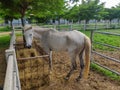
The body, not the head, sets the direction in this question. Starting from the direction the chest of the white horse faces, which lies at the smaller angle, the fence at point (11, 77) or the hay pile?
the hay pile

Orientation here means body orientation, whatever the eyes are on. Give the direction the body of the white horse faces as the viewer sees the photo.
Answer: to the viewer's left

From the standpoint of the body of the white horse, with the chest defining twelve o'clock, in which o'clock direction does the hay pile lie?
The hay pile is roughly at 11 o'clock from the white horse.

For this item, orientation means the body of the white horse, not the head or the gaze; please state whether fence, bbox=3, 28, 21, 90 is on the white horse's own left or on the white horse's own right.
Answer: on the white horse's own left
